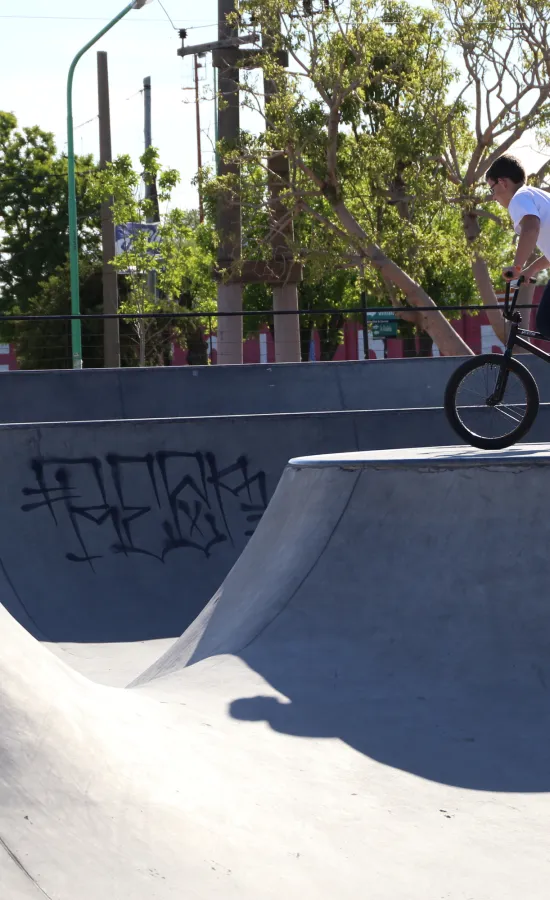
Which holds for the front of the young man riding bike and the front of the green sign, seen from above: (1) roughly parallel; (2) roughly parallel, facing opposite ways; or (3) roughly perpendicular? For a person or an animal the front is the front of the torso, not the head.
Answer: roughly perpendicular

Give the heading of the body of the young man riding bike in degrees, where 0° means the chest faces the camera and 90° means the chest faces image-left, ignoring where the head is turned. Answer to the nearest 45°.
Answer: approximately 90°

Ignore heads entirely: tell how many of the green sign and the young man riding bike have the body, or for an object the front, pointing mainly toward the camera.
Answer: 1

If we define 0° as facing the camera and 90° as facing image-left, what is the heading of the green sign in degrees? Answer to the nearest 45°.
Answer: approximately 0°

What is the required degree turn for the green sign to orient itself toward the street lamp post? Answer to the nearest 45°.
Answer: approximately 90° to its right

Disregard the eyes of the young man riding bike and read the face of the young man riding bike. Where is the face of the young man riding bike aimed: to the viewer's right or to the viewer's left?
to the viewer's left
